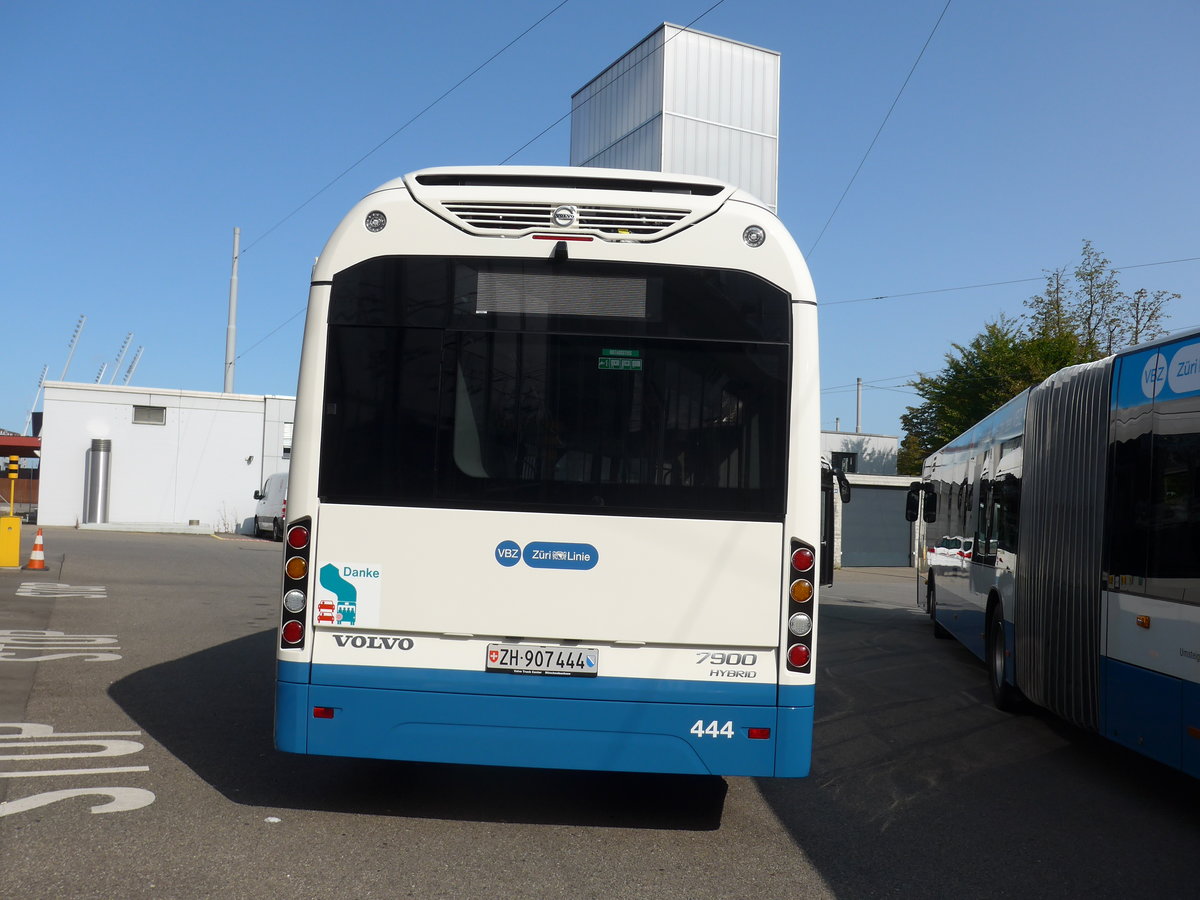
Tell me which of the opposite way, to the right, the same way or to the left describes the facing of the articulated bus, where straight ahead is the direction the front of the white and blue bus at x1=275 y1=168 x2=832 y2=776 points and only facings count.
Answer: the same way

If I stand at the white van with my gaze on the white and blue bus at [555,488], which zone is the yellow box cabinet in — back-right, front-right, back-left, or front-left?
front-right

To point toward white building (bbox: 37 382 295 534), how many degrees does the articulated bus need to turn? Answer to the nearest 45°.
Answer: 0° — it already faces it

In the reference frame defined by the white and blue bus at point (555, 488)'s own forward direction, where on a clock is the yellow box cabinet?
The yellow box cabinet is roughly at 11 o'clock from the white and blue bus.

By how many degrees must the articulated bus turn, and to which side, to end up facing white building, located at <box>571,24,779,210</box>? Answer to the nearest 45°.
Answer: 0° — it already faces it

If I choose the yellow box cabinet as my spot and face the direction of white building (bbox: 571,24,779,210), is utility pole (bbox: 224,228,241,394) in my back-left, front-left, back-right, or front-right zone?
front-left

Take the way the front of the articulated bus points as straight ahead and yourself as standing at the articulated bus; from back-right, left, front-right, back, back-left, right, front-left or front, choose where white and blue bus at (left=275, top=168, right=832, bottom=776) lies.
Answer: left

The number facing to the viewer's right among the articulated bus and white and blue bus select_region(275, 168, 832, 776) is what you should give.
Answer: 0

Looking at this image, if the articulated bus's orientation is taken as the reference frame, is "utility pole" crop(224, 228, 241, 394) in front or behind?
in front

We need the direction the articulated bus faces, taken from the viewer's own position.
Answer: facing away from the viewer and to the left of the viewer

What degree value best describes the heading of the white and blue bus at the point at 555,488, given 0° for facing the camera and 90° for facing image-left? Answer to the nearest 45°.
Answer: approximately 180°

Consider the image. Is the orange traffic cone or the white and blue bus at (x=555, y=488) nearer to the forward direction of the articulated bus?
the orange traffic cone
